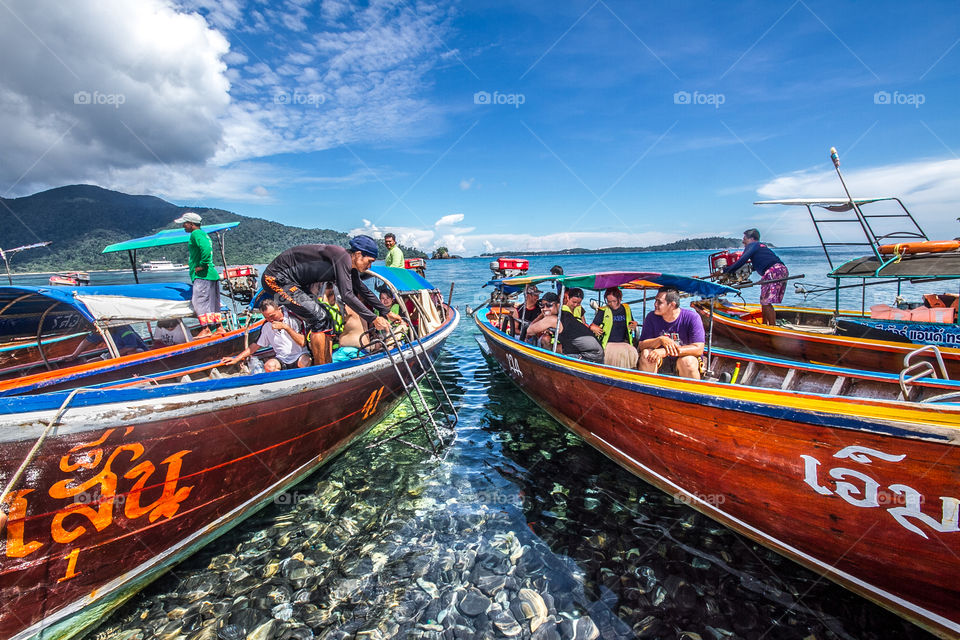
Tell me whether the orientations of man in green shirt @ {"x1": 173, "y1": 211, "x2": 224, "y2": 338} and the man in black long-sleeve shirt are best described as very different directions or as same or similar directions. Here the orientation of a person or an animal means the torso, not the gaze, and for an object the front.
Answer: very different directions

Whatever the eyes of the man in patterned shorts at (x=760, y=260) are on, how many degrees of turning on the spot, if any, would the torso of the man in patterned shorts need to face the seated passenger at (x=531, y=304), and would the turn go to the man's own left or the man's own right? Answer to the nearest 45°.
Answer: approximately 45° to the man's own left

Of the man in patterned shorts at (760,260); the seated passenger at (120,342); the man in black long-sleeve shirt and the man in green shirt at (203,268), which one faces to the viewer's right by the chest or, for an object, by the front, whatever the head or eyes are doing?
the man in black long-sleeve shirt

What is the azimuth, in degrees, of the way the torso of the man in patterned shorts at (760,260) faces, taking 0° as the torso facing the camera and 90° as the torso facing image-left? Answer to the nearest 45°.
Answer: approximately 90°

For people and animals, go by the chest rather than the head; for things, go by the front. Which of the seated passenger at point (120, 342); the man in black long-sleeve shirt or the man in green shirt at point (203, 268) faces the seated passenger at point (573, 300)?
the man in black long-sleeve shirt

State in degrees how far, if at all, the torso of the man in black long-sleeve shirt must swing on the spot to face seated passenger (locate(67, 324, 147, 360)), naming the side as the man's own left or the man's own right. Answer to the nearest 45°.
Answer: approximately 135° to the man's own left

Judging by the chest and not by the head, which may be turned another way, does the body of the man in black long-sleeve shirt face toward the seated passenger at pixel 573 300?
yes

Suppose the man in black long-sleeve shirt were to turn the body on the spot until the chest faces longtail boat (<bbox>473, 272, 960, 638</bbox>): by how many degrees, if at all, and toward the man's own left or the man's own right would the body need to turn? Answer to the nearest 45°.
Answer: approximately 45° to the man's own right
